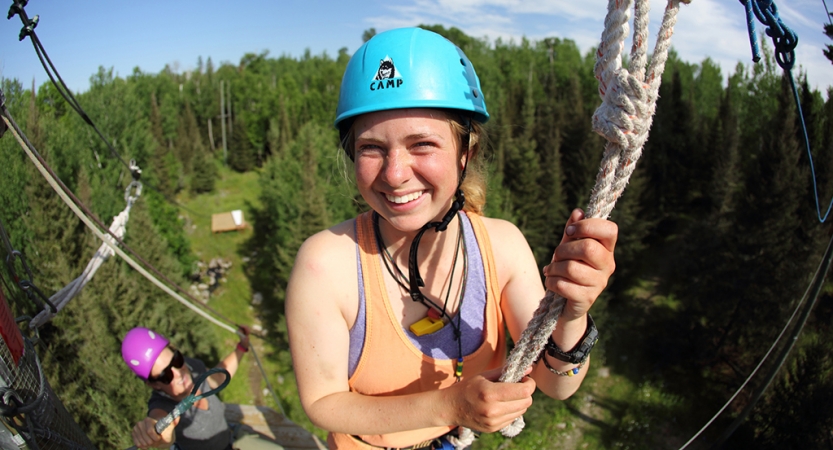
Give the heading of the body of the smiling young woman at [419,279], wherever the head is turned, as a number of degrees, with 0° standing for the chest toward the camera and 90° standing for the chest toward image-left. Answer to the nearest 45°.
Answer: approximately 0°

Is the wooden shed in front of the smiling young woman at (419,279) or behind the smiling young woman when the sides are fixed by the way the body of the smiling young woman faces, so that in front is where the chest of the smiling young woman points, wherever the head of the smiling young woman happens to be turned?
behind
